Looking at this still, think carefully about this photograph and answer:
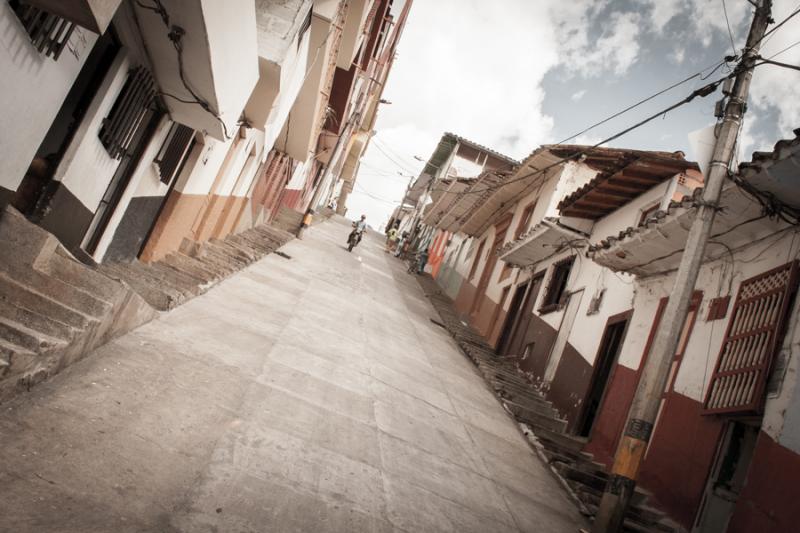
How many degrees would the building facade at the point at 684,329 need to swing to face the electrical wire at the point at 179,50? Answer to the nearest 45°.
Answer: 0° — it already faces it

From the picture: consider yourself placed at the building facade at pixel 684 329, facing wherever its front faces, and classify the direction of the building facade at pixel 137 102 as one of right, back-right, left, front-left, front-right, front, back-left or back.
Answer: front

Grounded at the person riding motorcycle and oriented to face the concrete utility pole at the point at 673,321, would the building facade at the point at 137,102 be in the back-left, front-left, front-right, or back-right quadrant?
front-right

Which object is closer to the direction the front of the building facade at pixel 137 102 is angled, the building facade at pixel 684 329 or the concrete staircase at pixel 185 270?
the building facade

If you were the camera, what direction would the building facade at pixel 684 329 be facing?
facing the viewer and to the left of the viewer

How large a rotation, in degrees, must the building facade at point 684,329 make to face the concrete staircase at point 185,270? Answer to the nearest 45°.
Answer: approximately 45° to its right

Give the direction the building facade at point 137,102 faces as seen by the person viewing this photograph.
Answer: facing the viewer and to the right of the viewer

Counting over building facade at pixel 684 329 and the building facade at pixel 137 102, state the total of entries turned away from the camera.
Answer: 0

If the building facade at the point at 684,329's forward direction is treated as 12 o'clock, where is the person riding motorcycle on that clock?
The person riding motorcycle is roughly at 3 o'clock from the building facade.
